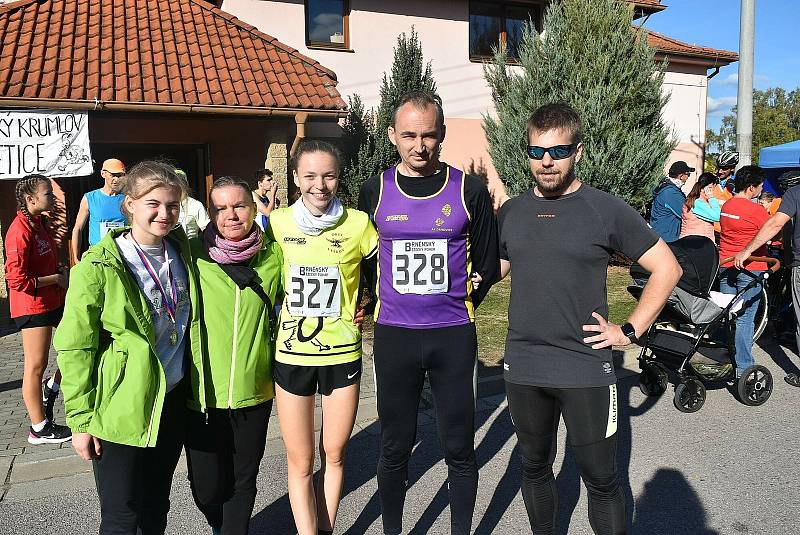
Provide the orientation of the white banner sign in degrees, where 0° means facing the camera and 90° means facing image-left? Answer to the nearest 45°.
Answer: approximately 0°

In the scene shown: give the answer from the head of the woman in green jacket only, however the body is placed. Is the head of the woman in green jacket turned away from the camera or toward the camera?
toward the camera

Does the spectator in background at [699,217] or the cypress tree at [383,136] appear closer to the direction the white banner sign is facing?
the spectator in background

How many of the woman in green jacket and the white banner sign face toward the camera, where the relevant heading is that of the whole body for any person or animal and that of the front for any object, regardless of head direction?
2

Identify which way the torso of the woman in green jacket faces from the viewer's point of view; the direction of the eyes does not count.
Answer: toward the camera

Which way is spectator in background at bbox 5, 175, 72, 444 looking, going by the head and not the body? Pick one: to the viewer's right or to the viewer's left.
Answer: to the viewer's right

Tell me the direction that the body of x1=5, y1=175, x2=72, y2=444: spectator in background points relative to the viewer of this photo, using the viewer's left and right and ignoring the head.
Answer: facing to the right of the viewer

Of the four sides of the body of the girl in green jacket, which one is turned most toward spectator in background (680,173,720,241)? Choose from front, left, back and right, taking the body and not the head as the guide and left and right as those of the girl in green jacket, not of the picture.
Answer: left

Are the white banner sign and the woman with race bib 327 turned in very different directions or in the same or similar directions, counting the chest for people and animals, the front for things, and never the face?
same or similar directions

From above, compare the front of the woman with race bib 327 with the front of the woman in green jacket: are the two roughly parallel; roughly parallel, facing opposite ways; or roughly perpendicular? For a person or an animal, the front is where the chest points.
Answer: roughly parallel
